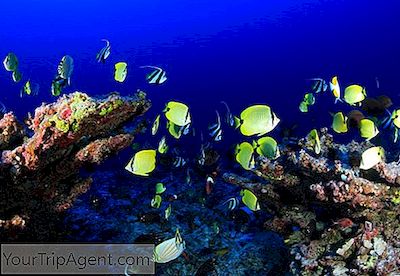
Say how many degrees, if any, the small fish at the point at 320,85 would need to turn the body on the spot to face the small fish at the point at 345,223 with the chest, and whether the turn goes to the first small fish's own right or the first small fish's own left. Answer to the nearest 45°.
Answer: approximately 90° to the first small fish's own right

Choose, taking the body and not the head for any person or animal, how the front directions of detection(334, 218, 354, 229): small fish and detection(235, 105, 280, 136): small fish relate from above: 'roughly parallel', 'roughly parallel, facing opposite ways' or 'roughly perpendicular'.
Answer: roughly parallel

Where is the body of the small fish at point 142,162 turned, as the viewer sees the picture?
to the viewer's left

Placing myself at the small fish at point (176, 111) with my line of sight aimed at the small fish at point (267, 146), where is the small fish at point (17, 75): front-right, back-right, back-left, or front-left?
back-left
